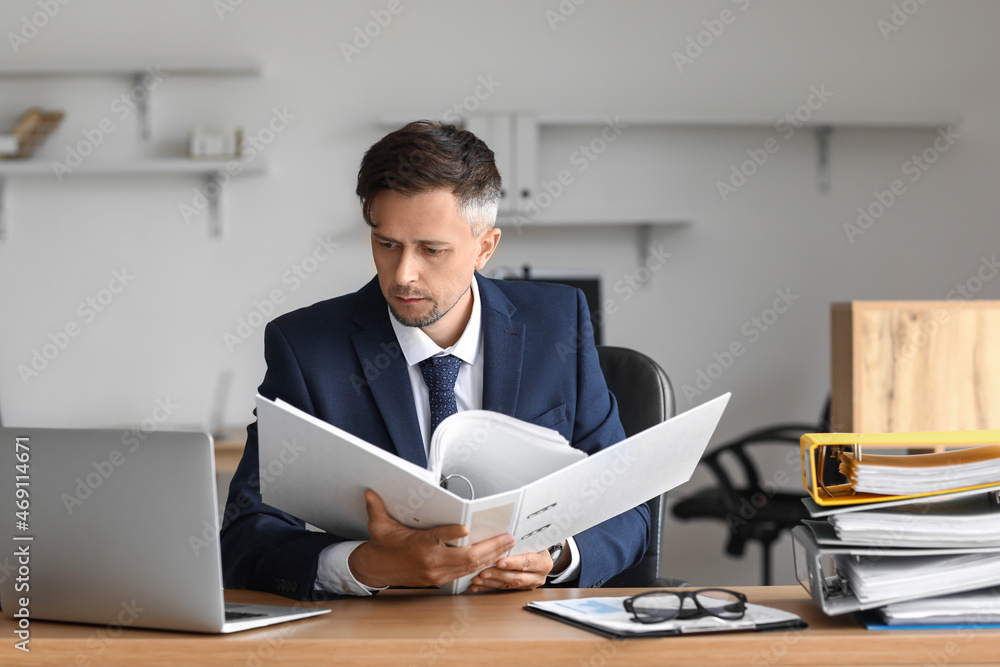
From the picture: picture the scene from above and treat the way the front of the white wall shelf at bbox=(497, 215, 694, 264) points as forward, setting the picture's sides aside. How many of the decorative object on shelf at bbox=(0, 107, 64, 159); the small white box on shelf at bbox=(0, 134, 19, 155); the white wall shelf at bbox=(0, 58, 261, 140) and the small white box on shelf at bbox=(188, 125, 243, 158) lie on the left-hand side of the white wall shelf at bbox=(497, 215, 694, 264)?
0

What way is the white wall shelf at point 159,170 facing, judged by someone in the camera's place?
facing the viewer

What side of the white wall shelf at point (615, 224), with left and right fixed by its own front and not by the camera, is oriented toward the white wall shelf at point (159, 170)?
right

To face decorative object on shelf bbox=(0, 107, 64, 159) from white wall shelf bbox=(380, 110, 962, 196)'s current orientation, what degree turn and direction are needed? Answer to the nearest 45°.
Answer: approximately 90° to its right

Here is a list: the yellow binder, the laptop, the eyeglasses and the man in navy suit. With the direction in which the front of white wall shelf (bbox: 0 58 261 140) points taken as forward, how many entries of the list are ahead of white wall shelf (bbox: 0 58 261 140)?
4

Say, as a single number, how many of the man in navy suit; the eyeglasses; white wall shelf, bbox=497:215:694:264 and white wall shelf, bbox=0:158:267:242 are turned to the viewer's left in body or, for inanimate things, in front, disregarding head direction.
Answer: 0

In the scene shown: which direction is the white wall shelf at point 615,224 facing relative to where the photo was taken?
toward the camera

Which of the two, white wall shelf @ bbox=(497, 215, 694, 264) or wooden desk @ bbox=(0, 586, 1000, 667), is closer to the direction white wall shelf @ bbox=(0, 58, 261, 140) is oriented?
the wooden desk

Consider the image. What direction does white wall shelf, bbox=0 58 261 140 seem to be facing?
toward the camera

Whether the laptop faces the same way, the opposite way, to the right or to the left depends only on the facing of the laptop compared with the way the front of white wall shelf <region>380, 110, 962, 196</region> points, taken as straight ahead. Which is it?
the opposite way

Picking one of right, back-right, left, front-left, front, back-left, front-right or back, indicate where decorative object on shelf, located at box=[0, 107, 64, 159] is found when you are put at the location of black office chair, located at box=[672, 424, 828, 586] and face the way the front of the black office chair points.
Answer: front

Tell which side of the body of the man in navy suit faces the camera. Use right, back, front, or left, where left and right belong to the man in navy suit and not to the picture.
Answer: front

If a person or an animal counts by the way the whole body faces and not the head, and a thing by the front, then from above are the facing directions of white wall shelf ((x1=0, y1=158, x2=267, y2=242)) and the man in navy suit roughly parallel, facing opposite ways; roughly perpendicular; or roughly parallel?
roughly parallel
